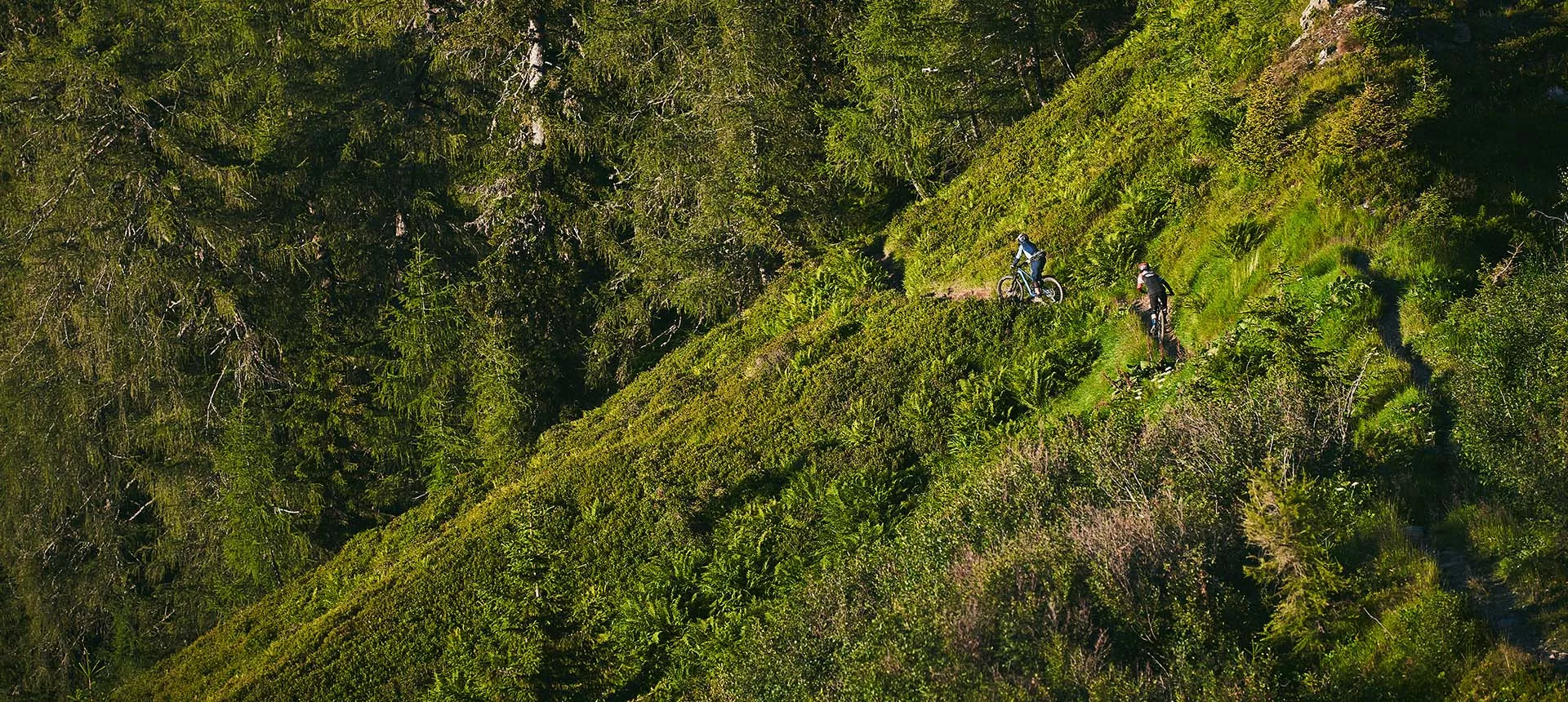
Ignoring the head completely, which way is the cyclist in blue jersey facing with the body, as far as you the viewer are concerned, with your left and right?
facing to the left of the viewer

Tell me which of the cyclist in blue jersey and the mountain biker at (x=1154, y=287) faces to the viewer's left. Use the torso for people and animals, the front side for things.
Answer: the cyclist in blue jersey

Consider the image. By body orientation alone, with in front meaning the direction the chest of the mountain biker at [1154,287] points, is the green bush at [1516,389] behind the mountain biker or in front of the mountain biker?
behind

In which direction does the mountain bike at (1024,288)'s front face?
to the viewer's left

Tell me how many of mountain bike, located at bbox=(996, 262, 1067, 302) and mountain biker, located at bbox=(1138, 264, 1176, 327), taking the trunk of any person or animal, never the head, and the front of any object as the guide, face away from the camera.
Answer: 1

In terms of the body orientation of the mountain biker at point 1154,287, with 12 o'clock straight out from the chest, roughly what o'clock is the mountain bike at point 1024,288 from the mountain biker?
The mountain bike is roughly at 11 o'clock from the mountain biker.

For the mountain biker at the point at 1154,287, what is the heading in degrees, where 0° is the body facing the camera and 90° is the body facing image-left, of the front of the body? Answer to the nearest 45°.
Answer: approximately 180°
